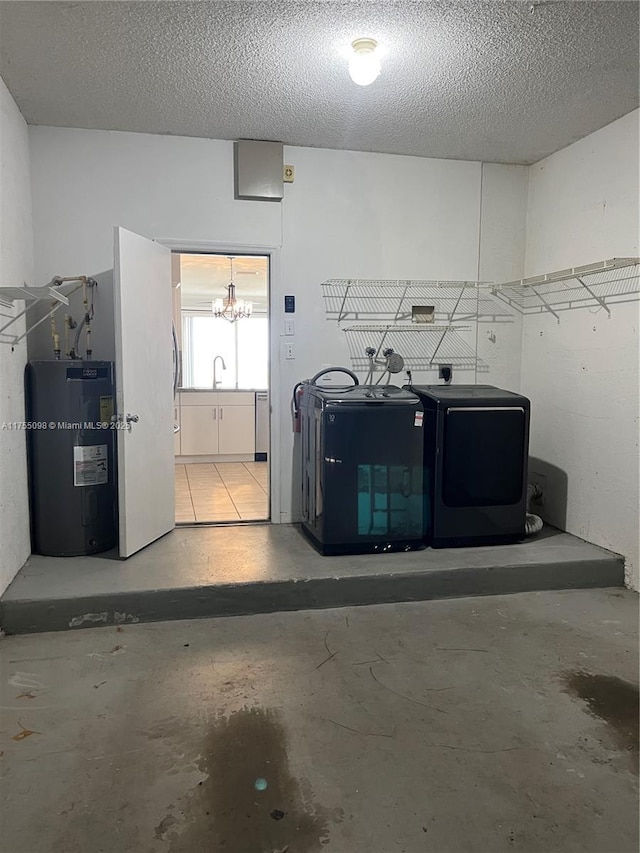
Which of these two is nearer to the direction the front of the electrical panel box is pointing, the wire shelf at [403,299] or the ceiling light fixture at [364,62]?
the ceiling light fixture

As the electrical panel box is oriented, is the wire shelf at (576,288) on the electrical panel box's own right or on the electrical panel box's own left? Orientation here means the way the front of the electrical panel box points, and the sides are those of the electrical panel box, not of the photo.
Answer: on the electrical panel box's own left

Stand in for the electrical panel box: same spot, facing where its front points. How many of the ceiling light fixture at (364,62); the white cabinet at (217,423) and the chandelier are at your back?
2

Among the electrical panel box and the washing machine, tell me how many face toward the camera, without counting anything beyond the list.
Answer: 2

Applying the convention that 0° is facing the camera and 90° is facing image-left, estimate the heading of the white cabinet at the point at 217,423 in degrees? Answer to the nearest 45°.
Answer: approximately 0°

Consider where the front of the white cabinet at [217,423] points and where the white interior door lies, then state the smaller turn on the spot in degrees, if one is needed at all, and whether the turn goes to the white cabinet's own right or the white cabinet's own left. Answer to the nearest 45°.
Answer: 0° — it already faces it

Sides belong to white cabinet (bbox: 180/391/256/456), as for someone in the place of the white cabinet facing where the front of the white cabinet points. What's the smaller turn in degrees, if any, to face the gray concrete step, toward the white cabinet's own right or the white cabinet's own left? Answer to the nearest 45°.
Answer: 0° — it already faces it

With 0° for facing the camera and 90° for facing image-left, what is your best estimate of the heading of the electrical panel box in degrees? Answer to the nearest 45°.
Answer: approximately 0°

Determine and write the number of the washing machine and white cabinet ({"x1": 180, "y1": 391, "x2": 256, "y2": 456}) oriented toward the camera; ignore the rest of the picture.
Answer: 2
